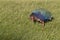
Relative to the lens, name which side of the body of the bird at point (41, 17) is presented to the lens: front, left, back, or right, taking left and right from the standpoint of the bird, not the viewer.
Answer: left
